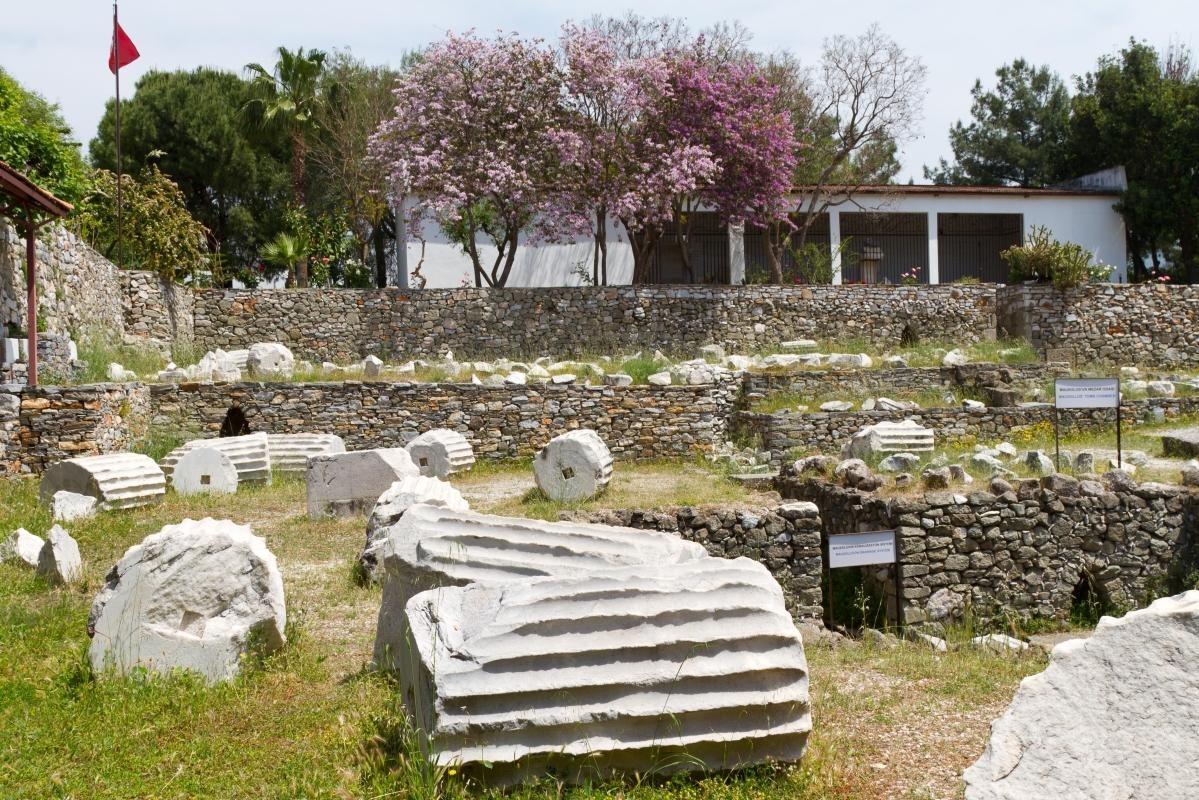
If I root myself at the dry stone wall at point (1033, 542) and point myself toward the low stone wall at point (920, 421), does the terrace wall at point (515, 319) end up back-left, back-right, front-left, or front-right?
front-left

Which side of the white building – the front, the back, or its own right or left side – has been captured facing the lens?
front

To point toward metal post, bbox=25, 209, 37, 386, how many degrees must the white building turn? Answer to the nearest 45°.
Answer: approximately 45° to its right

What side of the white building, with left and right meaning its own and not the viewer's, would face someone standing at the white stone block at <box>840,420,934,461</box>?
front

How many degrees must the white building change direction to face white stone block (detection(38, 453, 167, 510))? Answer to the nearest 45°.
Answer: approximately 45° to its right

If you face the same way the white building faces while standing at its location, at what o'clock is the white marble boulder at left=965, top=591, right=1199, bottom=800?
The white marble boulder is roughly at 12 o'clock from the white building.

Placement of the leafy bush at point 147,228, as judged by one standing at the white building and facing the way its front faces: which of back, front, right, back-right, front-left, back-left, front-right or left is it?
front-right

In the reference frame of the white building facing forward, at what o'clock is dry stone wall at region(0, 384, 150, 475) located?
The dry stone wall is roughly at 1 o'clock from the white building.

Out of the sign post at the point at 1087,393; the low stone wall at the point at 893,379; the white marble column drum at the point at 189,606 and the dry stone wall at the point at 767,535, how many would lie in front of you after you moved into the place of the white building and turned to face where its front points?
4

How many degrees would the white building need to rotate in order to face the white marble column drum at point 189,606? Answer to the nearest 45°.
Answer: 0° — it already faces it

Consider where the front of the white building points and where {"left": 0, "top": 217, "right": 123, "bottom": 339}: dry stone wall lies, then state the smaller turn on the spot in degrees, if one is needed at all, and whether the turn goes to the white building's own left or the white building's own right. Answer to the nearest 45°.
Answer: approximately 45° to the white building's own right

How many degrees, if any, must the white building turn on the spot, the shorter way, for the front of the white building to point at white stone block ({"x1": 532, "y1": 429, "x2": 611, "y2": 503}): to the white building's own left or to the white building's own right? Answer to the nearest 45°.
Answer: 0° — it already faces it

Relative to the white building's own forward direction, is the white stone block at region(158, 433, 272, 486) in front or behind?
in front

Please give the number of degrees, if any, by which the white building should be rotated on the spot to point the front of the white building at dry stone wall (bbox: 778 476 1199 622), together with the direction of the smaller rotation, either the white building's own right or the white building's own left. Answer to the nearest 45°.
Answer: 0° — it already faces it

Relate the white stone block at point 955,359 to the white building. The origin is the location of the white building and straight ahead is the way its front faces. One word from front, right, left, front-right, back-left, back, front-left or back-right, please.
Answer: front

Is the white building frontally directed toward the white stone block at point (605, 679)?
yes

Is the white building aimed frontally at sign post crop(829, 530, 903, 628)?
yes

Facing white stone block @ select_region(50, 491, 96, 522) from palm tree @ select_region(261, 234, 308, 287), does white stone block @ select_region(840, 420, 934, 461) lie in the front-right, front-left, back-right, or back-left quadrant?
front-left
